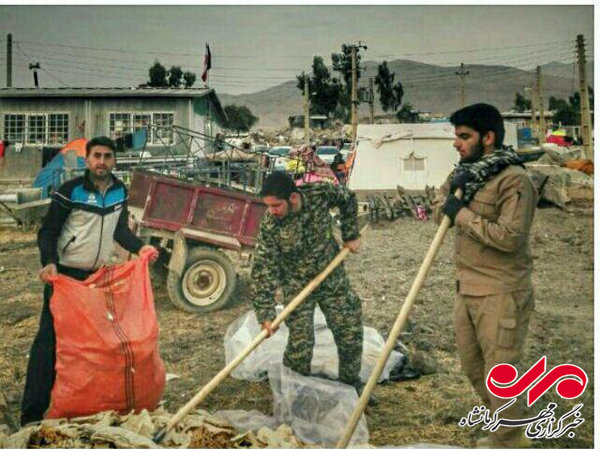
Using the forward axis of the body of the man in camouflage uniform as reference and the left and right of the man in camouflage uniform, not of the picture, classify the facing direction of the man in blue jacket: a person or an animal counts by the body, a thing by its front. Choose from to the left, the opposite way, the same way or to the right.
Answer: to the left

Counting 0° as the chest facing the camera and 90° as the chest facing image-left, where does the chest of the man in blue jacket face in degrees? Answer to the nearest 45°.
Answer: approximately 315°

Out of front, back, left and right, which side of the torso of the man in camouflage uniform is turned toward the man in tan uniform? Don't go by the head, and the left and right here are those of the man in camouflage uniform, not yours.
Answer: left

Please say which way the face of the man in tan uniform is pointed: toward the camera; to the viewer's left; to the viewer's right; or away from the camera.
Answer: to the viewer's left

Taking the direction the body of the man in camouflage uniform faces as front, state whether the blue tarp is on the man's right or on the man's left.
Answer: on the man's right

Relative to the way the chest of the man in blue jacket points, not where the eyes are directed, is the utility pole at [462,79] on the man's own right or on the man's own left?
on the man's own left

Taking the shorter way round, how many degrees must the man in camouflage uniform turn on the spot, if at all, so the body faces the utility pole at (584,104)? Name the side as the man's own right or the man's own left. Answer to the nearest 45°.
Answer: approximately 180°
